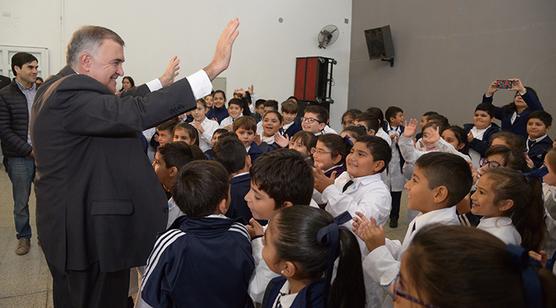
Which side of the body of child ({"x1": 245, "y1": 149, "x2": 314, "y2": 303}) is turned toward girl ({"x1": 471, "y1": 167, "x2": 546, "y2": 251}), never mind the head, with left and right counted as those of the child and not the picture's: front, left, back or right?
back

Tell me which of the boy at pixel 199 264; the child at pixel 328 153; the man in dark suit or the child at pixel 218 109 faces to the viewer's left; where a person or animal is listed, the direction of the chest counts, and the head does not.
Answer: the child at pixel 328 153

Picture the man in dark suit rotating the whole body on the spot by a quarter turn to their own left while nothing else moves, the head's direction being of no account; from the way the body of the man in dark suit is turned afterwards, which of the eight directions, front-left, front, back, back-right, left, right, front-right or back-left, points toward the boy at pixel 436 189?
right

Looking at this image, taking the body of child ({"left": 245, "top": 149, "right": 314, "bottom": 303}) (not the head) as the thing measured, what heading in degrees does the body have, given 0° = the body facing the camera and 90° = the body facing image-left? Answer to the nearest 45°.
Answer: approximately 90°

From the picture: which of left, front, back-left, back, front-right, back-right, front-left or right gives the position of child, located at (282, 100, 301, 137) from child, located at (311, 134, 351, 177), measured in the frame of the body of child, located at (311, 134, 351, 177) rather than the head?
right

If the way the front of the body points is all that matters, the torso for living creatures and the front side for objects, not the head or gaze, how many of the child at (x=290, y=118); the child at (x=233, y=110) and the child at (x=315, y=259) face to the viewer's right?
0

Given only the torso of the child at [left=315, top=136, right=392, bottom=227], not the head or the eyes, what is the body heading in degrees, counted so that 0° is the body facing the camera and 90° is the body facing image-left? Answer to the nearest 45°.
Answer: approximately 45°

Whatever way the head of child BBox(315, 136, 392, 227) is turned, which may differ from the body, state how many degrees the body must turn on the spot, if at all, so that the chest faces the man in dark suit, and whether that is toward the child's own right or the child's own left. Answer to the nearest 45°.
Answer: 0° — they already face them

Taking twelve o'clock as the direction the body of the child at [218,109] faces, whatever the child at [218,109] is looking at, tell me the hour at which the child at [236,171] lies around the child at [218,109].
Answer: the child at [236,171] is roughly at 12 o'clock from the child at [218,109].

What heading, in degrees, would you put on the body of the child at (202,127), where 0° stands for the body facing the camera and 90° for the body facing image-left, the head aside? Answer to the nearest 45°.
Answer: approximately 45°

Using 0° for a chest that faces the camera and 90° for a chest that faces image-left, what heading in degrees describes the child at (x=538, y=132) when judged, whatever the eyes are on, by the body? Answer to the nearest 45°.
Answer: approximately 45°

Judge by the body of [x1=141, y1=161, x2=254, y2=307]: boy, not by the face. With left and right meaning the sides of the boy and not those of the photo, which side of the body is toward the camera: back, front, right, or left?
back

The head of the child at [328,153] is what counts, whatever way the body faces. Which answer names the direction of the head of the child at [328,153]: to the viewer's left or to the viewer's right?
to the viewer's left

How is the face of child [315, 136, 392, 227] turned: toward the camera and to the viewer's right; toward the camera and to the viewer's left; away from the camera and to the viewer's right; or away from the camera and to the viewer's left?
toward the camera and to the viewer's left
